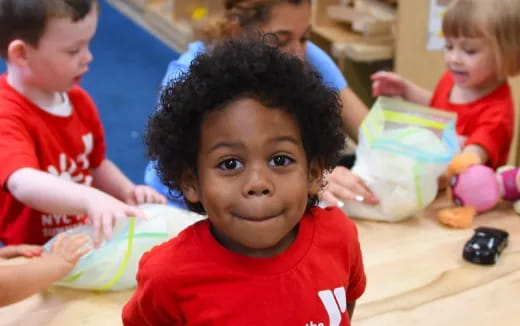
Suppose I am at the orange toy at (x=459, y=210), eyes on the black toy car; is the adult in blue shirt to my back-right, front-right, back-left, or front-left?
back-right

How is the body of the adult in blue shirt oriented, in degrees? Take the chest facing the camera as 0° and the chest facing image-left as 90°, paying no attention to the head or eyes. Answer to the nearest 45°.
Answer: approximately 315°

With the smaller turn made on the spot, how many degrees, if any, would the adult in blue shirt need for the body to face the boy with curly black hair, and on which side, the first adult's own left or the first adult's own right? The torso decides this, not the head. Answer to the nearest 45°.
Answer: approximately 45° to the first adult's own right

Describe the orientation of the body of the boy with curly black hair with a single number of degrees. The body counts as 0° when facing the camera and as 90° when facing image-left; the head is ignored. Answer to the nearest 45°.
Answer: approximately 0°

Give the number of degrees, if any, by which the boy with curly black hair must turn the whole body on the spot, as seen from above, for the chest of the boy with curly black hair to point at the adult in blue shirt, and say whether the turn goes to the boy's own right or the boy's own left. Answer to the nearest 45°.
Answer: approximately 180°

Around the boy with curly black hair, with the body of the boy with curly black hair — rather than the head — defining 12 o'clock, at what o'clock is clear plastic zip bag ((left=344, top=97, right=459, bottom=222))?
The clear plastic zip bag is roughly at 7 o'clock from the boy with curly black hair.
